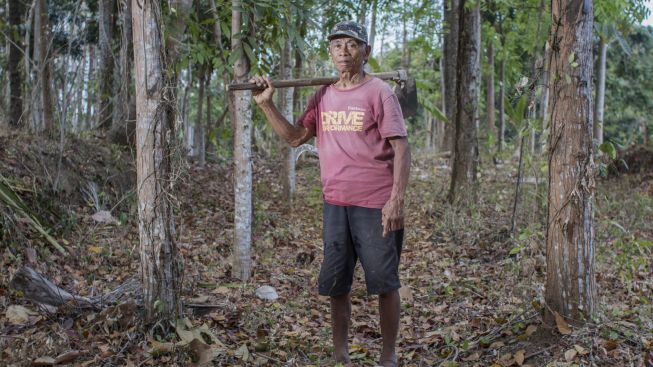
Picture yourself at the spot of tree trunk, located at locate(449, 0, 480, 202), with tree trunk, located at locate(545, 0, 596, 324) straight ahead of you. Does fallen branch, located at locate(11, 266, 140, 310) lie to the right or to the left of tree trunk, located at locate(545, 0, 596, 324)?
right

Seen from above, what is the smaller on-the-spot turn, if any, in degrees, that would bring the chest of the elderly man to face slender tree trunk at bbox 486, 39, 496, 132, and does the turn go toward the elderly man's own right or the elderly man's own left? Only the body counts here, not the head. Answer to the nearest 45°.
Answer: approximately 135° to the elderly man's own right

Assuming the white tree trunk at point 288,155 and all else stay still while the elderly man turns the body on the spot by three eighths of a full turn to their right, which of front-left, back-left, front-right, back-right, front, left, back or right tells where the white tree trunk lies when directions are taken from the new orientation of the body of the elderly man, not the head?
front

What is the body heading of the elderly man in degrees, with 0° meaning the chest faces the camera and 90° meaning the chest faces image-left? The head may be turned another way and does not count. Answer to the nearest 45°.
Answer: approximately 45°

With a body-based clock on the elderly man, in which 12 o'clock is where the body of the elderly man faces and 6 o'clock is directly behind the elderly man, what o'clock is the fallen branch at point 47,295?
The fallen branch is roughly at 4 o'clock from the elderly man.
